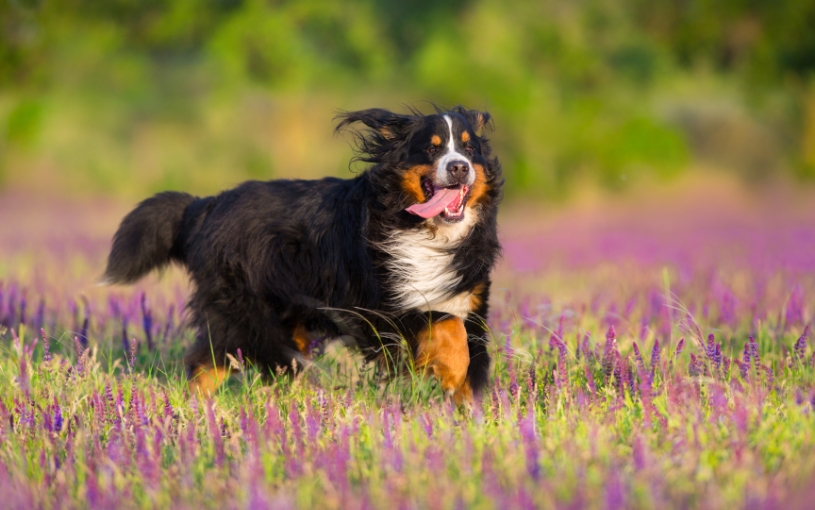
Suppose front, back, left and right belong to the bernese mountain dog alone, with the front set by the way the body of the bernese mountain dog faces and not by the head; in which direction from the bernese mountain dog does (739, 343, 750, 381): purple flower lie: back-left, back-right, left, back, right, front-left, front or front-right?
front

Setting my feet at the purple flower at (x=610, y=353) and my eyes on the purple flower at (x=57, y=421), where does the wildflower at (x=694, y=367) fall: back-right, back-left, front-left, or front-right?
back-left

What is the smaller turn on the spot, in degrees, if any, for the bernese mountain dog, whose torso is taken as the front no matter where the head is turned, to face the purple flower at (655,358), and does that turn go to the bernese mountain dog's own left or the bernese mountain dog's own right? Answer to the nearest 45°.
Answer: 0° — it already faces it

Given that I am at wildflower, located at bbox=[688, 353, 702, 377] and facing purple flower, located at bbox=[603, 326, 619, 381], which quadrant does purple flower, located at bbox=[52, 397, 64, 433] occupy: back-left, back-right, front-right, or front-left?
front-left

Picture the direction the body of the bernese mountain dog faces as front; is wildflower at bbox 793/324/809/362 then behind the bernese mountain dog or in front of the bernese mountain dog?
in front

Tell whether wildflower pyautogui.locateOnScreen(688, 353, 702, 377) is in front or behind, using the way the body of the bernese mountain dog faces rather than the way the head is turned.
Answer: in front

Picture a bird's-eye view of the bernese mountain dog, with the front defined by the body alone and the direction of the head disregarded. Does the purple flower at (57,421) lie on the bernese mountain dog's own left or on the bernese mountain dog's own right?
on the bernese mountain dog's own right

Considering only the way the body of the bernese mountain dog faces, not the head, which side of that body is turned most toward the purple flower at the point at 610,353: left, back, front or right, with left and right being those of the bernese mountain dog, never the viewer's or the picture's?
front

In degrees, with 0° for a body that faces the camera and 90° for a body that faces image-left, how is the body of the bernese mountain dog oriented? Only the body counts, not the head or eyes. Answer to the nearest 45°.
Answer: approximately 315°
